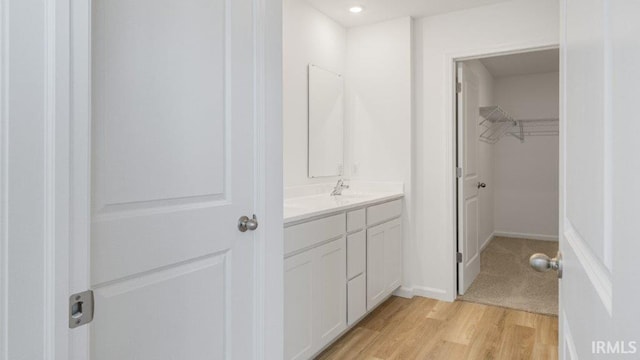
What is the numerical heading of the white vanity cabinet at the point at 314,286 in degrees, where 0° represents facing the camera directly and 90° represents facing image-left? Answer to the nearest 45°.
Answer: approximately 315°

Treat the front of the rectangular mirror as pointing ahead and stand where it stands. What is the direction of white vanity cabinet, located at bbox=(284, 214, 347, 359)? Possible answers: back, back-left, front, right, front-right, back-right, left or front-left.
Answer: front-right

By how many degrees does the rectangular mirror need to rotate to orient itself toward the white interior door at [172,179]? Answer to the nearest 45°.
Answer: approximately 45° to its right

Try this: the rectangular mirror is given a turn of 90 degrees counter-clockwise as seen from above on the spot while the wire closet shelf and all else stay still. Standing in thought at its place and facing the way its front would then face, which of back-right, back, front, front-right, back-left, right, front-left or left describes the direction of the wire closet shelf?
front

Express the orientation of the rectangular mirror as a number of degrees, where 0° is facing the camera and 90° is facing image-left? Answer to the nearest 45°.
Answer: approximately 315°

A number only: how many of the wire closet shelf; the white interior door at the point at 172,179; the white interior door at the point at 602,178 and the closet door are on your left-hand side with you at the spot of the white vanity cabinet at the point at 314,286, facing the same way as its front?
2

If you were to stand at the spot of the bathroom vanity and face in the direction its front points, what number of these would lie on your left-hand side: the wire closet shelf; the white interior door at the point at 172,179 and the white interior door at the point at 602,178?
1

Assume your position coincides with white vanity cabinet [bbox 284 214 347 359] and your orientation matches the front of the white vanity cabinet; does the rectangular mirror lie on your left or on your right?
on your left

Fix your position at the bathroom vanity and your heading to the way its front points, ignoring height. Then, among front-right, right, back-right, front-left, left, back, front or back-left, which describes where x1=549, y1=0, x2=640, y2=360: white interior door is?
front-right

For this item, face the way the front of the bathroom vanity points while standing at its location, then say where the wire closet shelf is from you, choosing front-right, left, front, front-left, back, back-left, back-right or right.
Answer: left

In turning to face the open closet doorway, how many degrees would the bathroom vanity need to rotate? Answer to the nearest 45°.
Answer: approximately 90° to its left

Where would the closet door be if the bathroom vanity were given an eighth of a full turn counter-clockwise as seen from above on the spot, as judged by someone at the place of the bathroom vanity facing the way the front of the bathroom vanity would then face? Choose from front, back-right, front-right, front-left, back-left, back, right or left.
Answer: front-left
